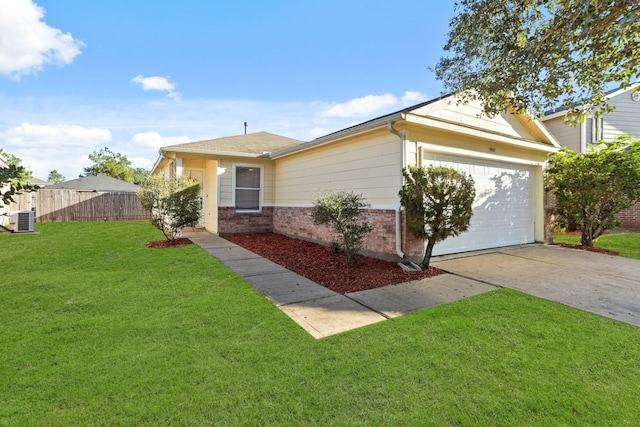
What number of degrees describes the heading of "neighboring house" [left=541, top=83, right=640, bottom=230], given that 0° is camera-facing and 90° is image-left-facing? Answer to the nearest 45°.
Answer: approximately 315°

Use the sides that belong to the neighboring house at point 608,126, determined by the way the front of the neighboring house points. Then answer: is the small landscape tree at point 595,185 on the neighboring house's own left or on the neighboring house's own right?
on the neighboring house's own right

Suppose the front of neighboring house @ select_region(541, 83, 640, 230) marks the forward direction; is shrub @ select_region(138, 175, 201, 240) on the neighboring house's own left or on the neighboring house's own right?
on the neighboring house's own right

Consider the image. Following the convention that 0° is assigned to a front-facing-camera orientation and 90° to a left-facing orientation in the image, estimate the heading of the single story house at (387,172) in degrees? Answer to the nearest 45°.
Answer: approximately 315°

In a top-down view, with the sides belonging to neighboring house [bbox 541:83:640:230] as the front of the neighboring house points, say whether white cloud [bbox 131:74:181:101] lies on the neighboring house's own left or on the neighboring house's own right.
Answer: on the neighboring house's own right

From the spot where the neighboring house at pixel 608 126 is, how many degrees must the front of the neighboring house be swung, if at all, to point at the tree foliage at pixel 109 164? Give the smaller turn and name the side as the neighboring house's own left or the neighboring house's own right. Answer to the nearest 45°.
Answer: approximately 135° to the neighboring house's own right

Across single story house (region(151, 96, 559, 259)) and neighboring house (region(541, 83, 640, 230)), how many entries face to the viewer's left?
0
